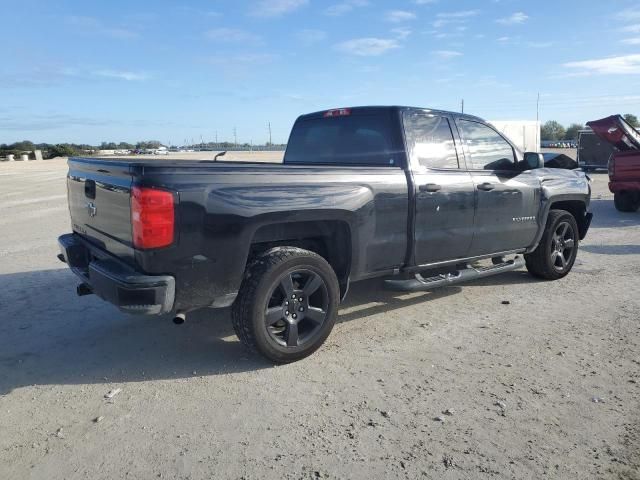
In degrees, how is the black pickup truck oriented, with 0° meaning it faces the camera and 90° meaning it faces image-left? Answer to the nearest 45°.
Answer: approximately 225°

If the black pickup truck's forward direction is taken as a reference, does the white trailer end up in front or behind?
in front
